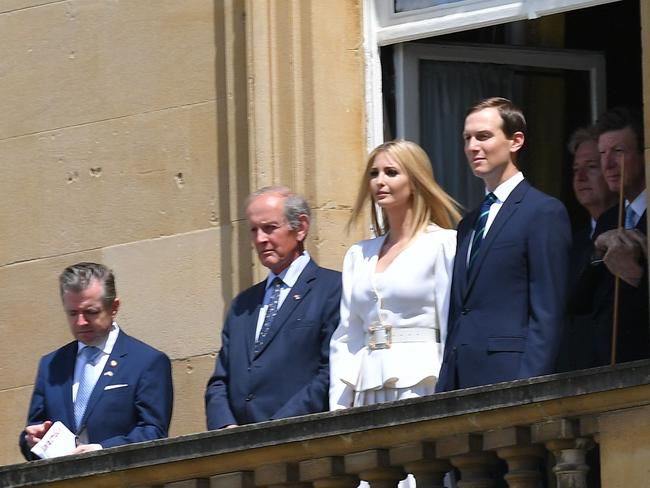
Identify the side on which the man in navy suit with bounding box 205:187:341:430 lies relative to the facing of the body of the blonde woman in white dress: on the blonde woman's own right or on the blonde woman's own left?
on the blonde woman's own right

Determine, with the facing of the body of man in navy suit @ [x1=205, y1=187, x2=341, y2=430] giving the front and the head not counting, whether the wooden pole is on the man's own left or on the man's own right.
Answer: on the man's own left

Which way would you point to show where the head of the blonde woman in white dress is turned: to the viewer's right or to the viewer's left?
to the viewer's left

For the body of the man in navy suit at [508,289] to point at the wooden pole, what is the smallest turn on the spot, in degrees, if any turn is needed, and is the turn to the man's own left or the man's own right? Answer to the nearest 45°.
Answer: approximately 135° to the man's own left

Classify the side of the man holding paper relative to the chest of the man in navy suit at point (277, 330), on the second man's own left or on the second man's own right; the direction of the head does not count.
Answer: on the second man's own right

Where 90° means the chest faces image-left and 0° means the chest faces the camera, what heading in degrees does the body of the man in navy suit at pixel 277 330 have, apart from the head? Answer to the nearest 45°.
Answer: approximately 45°

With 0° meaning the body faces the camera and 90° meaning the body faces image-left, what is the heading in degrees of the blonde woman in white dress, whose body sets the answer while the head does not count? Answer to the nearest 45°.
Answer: approximately 45°

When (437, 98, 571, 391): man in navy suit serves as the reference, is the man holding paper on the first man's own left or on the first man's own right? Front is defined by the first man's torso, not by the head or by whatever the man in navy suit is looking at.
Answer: on the first man's own right

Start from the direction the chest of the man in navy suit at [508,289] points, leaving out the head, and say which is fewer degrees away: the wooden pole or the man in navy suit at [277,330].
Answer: the man in navy suit

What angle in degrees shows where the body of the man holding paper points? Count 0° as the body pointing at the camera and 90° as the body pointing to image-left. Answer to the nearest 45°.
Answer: approximately 45°

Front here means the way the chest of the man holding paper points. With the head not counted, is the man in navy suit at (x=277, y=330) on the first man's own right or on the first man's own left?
on the first man's own left
